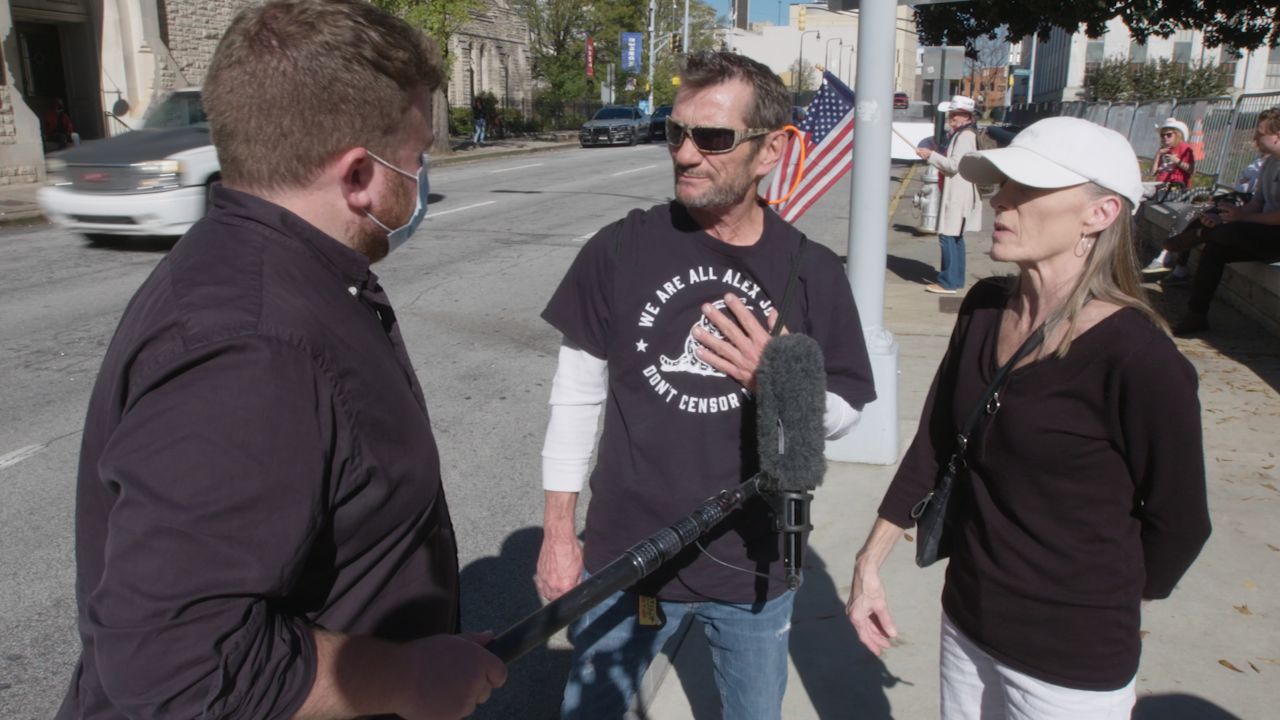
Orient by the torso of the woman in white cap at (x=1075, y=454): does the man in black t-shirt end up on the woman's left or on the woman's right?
on the woman's right

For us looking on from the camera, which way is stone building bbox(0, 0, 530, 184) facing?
facing the viewer and to the right of the viewer

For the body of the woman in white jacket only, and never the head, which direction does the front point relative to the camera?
to the viewer's left

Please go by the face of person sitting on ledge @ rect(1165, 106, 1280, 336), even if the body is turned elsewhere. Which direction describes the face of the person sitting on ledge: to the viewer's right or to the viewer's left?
to the viewer's left

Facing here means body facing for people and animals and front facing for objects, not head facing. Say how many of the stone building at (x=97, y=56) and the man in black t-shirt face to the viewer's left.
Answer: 0

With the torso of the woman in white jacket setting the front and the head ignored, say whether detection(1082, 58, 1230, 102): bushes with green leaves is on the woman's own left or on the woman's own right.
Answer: on the woman's own right

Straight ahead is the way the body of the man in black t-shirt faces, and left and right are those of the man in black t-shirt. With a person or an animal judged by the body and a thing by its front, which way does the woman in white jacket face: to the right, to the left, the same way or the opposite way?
to the right

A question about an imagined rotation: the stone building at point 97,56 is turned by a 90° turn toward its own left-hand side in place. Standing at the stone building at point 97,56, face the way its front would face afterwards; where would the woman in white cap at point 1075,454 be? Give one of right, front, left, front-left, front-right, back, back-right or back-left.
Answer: back-right

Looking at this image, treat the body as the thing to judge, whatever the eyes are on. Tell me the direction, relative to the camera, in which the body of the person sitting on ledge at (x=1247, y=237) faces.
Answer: to the viewer's left

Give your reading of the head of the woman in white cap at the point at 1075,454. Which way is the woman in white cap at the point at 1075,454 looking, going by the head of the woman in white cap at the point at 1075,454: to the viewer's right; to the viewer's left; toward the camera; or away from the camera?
to the viewer's left

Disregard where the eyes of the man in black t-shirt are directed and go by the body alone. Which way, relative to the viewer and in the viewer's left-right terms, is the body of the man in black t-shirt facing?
facing the viewer

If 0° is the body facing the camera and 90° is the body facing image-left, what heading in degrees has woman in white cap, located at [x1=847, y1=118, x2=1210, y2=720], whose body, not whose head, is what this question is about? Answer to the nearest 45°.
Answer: approximately 45°

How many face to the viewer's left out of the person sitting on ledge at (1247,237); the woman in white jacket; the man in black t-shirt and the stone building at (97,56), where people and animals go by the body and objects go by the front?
2
